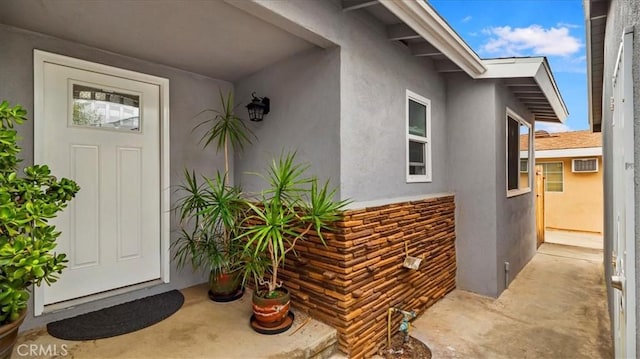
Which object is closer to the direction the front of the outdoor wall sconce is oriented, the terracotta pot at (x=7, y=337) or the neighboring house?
the terracotta pot

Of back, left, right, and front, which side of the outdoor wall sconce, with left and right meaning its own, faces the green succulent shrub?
front

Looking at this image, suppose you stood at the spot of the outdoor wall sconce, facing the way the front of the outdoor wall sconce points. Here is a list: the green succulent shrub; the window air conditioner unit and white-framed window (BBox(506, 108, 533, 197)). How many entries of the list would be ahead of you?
1

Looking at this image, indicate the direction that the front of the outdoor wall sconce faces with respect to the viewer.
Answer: facing the viewer and to the left of the viewer

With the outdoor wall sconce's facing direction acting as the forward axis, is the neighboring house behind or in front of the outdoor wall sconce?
behind

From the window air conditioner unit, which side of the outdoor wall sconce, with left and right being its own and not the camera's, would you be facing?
back

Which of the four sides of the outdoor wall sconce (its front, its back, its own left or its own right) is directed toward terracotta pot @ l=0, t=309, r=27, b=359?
front

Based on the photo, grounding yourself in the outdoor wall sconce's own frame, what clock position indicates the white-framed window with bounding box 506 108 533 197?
The white-framed window is roughly at 7 o'clock from the outdoor wall sconce.

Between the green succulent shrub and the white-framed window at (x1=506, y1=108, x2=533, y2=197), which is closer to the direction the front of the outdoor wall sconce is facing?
the green succulent shrub
